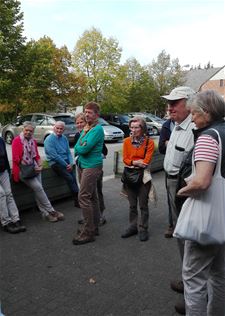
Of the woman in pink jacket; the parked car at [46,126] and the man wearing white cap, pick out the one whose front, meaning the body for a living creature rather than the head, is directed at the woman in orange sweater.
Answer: the woman in pink jacket

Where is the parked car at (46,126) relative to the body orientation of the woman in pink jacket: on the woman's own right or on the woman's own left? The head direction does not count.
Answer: on the woman's own left

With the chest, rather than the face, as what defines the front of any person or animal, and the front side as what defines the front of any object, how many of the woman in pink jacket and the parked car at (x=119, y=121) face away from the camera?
0

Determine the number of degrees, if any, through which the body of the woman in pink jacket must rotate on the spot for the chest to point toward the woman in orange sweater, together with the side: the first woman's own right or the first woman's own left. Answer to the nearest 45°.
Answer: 0° — they already face them

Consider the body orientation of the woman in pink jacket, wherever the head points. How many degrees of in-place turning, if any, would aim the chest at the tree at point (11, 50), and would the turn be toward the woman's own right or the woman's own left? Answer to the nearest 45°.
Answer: approximately 135° to the woman's own left

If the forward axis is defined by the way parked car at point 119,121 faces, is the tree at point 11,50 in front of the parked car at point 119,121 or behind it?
behind

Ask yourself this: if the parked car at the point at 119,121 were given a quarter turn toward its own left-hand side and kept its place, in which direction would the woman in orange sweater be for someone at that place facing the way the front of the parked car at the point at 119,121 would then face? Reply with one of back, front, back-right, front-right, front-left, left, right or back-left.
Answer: back-right

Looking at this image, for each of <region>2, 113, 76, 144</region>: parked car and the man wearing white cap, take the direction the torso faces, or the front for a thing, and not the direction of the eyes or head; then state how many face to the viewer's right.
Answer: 0
